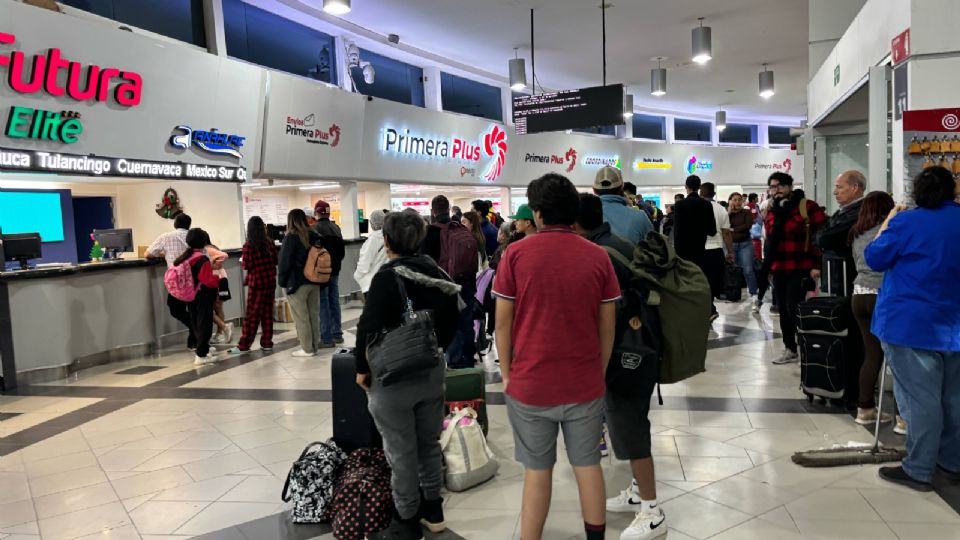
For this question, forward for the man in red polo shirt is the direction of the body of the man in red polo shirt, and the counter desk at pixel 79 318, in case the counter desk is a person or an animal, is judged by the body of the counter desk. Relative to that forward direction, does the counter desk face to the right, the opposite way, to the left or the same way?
to the right

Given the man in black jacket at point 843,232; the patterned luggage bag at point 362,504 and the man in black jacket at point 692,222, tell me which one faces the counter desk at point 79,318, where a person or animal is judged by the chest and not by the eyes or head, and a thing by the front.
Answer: the man in black jacket at point 843,232

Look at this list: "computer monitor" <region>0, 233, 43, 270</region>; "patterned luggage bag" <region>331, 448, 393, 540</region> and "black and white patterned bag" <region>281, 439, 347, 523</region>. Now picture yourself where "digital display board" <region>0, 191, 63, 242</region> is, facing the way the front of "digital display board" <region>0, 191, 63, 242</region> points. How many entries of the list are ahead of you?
3

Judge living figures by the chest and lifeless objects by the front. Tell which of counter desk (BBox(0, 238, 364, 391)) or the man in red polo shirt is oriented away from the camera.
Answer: the man in red polo shirt

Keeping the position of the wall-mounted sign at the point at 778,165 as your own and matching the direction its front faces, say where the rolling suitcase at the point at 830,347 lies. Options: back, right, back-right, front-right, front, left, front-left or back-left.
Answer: front

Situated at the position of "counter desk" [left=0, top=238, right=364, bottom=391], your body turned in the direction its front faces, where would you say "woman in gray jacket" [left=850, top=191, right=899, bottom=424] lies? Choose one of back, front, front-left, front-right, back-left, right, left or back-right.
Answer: front

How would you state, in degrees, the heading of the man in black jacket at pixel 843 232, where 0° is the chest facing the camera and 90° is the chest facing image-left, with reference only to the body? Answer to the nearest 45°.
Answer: approximately 90°

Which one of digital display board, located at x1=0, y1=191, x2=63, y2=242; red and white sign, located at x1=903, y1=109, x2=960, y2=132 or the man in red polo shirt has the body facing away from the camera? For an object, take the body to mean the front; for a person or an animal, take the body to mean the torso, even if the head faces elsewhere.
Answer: the man in red polo shirt

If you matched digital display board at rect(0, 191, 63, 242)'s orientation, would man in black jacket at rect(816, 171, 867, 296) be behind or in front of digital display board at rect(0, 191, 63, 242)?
in front

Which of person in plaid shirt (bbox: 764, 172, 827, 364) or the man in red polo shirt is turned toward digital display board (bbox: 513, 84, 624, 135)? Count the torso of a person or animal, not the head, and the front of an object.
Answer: the man in red polo shirt

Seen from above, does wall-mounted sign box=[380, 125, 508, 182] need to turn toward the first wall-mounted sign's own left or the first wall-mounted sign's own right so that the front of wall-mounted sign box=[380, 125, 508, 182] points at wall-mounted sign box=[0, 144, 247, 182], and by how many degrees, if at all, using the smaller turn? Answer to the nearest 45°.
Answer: approximately 90° to the first wall-mounted sign's own right

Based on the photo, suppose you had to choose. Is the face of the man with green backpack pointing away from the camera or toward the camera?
away from the camera

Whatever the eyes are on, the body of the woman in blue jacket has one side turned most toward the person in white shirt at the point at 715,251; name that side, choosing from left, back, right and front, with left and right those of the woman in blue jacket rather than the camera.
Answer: front

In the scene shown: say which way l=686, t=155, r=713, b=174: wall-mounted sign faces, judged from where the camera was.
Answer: facing the viewer

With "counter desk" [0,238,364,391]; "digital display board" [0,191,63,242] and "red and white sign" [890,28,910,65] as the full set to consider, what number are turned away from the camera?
0

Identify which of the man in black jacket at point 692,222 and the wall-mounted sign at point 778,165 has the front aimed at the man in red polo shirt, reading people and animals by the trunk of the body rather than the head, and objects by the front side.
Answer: the wall-mounted sign
